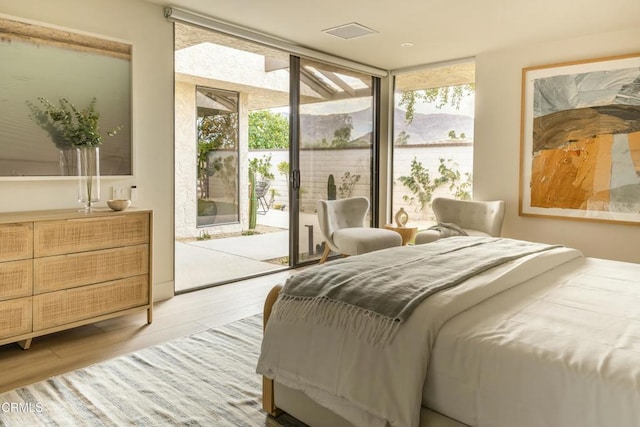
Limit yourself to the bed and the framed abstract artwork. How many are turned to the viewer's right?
0

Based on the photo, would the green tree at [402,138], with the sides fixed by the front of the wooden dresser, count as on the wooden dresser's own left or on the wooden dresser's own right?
on the wooden dresser's own left

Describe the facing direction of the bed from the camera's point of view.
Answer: facing away from the viewer and to the left of the viewer

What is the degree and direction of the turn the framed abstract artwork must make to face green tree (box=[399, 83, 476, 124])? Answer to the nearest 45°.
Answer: approximately 90° to its right

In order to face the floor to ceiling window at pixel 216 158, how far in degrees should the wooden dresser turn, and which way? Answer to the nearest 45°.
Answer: approximately 90° to its left

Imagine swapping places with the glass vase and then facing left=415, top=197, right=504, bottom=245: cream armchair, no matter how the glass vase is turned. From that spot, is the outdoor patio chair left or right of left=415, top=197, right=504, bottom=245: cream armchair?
left

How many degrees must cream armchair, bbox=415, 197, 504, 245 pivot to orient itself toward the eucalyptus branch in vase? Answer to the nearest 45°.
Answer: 0° — it already faces it

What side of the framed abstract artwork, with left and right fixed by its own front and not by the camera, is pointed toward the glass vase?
front

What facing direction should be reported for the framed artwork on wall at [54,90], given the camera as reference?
facing the viewer and to the right of the viewer

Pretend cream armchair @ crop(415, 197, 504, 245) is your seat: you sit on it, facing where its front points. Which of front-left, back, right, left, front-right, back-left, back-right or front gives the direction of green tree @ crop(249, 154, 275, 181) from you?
right

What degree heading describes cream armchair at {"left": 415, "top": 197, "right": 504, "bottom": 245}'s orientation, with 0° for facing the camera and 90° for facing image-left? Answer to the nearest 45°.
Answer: approximately 45°

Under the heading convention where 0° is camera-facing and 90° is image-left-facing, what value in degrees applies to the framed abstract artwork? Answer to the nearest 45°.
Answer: approximately 45°

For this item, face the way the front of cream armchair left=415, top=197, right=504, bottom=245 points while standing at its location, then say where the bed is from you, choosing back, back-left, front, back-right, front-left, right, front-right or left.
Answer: front-left
